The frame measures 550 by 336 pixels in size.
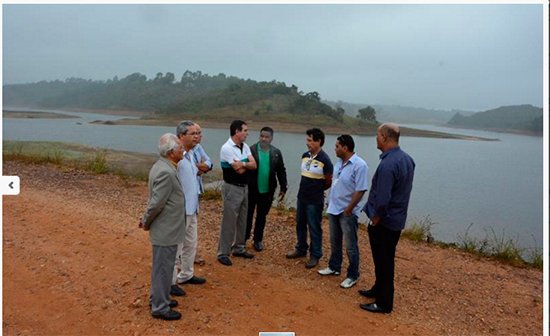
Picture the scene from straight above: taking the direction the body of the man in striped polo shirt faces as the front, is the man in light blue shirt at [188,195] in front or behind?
in front

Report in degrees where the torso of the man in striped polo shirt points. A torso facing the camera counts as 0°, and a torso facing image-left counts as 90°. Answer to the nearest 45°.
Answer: approximately 45°

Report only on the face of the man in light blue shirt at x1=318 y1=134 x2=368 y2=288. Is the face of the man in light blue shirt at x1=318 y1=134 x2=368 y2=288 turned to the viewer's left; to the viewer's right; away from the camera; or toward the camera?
to the viewer's left

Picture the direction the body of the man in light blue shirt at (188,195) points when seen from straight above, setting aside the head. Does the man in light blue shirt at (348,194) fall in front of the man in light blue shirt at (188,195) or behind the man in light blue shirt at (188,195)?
in front

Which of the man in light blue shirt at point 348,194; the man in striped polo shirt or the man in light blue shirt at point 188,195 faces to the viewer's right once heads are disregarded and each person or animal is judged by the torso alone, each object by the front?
the man in light blue shirt at point 188,195

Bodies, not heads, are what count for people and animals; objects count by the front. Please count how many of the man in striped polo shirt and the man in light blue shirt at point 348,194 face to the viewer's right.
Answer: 0

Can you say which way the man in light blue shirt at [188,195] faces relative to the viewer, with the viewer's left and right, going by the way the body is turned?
facing to the right of the viewer

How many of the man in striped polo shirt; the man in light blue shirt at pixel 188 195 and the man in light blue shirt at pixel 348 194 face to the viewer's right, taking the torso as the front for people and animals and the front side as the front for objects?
1

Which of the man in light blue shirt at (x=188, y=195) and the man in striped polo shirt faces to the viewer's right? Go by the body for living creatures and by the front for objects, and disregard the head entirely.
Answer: the man in light blue shirt
